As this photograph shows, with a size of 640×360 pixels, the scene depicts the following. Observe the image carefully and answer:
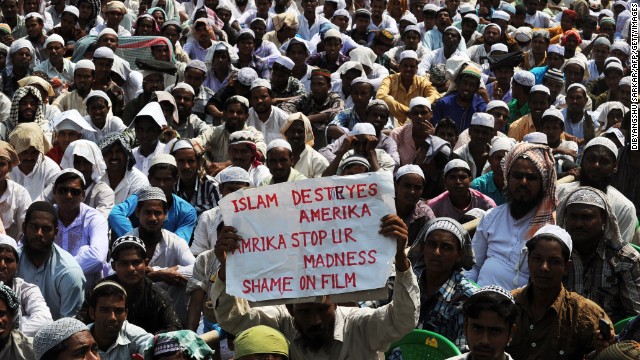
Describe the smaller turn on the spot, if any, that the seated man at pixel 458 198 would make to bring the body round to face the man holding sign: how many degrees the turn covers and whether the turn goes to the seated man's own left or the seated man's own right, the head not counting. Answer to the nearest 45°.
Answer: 0° — they already face them

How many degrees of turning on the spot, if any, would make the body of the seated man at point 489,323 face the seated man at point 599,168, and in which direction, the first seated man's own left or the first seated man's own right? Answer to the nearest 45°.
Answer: approximately 180°

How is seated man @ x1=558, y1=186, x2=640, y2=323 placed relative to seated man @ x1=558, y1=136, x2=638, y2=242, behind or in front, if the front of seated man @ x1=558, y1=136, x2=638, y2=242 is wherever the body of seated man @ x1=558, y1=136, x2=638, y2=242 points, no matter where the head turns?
in front

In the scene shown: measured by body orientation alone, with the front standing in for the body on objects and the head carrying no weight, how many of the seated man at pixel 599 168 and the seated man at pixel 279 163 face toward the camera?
2

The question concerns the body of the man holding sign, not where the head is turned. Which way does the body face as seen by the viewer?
toward the camera

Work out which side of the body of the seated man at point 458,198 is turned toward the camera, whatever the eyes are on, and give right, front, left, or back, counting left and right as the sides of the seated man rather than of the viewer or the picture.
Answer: front

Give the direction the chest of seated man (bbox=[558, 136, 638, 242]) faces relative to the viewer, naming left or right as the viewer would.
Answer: facing the viewer

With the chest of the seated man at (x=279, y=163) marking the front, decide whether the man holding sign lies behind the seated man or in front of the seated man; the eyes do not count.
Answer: in front

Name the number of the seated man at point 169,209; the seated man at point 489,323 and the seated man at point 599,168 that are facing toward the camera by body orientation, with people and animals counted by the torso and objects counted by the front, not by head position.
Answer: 3

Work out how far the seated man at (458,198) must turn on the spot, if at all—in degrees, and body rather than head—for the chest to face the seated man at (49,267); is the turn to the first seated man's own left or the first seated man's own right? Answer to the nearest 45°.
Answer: approximately 45° to the first seated man's own right
